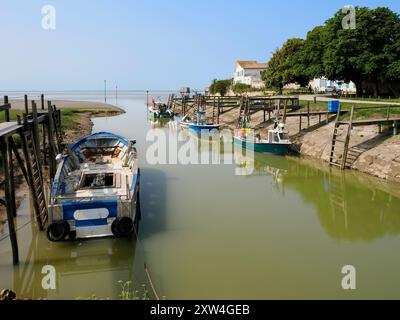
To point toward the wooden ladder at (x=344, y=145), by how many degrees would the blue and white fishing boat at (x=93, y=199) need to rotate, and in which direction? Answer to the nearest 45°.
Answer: approximately 45° to its right

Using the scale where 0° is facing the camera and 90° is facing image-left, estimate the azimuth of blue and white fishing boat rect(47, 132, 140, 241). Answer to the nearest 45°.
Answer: approximately 180°

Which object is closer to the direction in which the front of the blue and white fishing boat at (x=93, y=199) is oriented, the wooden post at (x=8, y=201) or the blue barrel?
the blue barrel

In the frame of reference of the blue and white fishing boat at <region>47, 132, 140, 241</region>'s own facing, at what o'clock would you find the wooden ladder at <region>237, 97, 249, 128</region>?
The wooden ladder is roughly at 1 o'clock from the blue and white fishing boat.

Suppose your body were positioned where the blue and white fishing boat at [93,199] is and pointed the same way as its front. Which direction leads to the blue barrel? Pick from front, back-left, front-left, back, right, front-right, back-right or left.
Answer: front-right

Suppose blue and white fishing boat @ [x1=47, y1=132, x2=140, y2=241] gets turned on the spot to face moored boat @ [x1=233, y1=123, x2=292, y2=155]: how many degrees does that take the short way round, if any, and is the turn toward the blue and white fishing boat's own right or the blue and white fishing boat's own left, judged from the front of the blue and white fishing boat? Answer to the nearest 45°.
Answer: approximately 45° to the blue and white fishing boat's own right

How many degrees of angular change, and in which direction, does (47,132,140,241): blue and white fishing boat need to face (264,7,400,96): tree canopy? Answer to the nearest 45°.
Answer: approximately 45° to its right

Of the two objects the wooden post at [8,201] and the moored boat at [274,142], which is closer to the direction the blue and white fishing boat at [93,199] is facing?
the moored boat

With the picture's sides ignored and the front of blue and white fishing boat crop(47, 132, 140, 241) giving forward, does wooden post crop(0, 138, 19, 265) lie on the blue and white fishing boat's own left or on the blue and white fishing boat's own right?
on the blue and white fishing boat's own left
